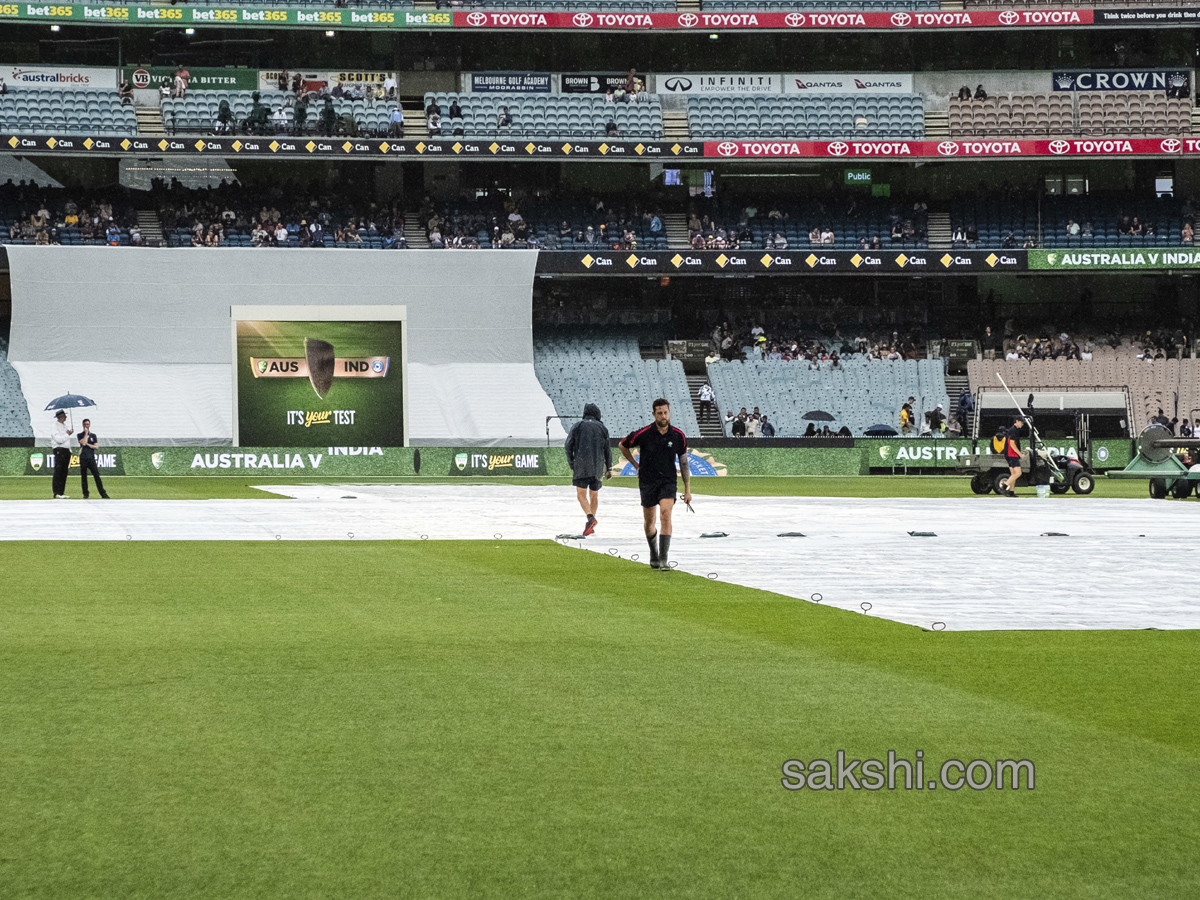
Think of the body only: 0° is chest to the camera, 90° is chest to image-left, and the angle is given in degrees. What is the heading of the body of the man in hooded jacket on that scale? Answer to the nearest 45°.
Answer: approximately 180°

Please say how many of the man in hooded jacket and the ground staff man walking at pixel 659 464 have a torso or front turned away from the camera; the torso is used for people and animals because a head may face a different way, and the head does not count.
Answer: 1

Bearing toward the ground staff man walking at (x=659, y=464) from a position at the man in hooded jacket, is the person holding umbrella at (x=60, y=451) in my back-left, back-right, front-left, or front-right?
back-right

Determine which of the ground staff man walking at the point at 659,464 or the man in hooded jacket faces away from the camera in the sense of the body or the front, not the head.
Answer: the man in hooded jacket

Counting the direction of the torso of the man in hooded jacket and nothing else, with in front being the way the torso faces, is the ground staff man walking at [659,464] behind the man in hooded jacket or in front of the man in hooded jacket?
behind

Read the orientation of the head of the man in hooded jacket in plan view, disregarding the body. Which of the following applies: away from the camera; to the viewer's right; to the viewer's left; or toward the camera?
away from the camera

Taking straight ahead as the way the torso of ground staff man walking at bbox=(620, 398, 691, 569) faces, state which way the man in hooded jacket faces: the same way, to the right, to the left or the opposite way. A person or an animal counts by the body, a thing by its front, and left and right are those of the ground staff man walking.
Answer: the opposite way

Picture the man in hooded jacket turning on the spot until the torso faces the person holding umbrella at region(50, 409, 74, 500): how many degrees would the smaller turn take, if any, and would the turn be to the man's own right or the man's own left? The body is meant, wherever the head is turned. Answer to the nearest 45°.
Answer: approximately 45° to the man's own left

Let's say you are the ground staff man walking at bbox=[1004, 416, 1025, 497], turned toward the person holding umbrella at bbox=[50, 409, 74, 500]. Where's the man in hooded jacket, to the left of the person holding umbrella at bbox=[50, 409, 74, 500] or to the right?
left

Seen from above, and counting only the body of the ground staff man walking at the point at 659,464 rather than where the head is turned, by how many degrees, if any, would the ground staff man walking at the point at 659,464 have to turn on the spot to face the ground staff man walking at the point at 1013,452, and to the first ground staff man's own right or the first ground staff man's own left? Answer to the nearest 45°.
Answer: approximately 135° to the first ground staff man's own left

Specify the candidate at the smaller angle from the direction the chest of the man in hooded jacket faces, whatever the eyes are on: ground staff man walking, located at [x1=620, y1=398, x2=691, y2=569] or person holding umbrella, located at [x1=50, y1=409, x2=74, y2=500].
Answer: the person holding umbrella
